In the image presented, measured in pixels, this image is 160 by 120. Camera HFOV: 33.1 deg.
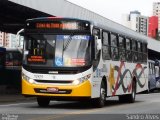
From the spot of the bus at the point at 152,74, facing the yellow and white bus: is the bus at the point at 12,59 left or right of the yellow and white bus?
right

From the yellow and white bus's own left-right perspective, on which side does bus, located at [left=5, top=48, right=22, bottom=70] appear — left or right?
on its right

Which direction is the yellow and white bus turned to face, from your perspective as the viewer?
facing the viewer and to the left of the viewer

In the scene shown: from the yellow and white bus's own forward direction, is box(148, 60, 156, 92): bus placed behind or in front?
behind
